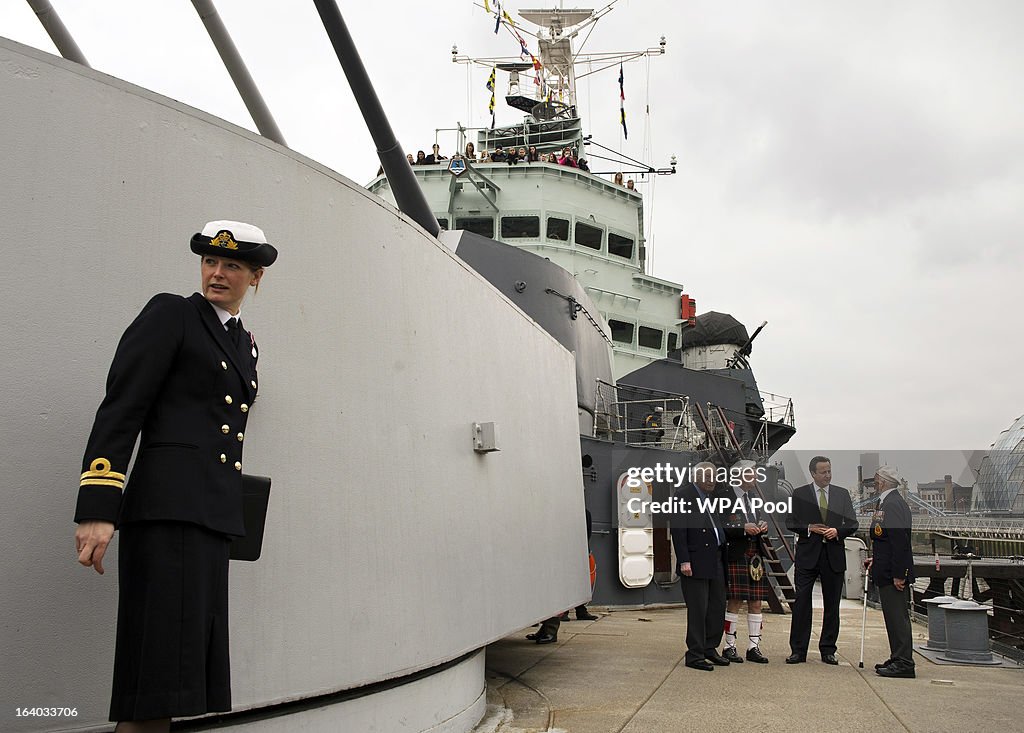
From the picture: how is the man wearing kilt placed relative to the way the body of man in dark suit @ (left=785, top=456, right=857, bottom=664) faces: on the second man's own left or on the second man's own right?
on the second man's own right

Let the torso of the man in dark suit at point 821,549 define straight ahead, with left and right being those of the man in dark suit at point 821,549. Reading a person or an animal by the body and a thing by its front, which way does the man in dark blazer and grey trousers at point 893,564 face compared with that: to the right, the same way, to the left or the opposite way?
to the right

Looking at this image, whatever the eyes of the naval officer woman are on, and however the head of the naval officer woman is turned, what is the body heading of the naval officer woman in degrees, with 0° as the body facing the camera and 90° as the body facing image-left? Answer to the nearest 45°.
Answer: approximately 315°

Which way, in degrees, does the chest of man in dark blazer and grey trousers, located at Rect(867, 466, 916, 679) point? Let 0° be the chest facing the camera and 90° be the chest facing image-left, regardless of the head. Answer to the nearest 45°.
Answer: approximately 90°

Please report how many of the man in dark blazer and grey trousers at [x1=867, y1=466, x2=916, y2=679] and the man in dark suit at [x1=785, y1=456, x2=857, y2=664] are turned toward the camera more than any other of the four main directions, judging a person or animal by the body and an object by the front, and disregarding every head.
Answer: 1

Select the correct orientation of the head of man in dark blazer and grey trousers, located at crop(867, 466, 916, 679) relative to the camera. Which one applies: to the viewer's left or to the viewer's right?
to the viewer's left
